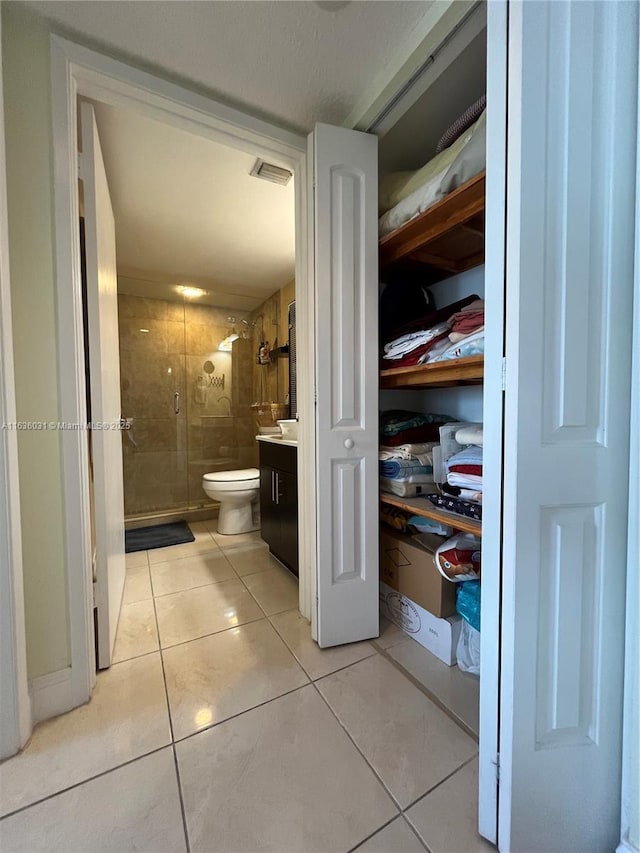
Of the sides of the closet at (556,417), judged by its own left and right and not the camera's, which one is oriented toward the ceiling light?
right

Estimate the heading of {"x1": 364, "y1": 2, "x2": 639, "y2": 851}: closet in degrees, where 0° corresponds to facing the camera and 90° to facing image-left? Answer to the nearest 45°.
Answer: approximately 45°

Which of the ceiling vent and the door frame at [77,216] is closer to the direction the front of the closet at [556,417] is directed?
the door frame

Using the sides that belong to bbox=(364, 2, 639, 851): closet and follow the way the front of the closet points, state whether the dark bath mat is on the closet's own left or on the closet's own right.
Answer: on the closet's own right

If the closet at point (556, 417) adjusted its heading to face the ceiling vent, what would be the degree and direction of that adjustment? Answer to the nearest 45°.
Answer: approximately 90° to its right
